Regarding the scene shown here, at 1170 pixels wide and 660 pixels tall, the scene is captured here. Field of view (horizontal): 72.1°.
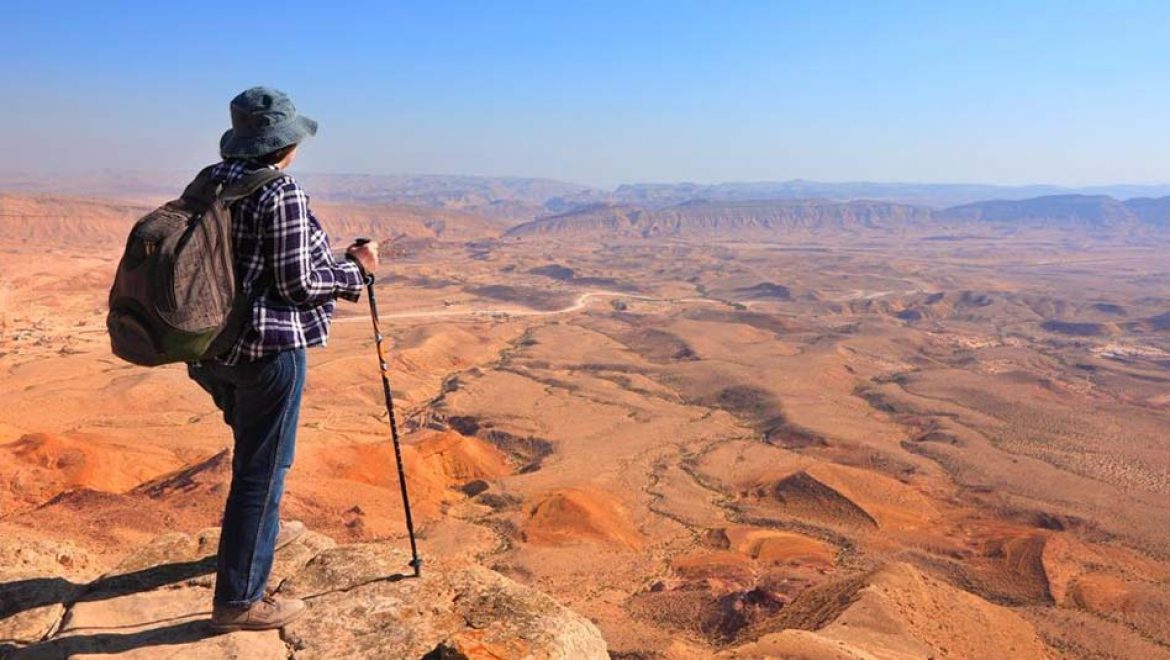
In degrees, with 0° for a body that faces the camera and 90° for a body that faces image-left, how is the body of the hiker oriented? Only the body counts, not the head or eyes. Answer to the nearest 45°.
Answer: approximately 270°
